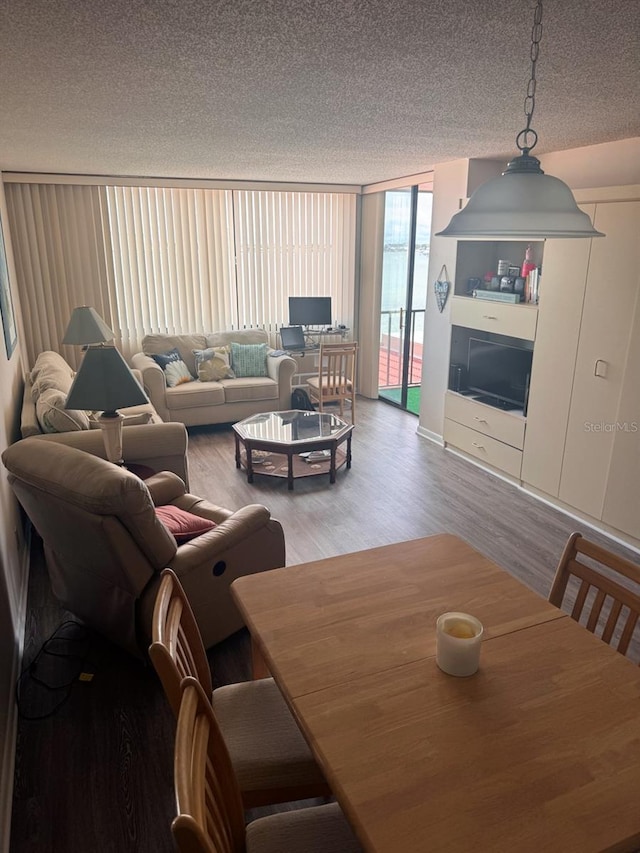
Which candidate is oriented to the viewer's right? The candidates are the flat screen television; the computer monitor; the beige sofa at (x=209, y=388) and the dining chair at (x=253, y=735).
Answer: the dining chair

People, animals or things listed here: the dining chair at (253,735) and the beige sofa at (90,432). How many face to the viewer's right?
2

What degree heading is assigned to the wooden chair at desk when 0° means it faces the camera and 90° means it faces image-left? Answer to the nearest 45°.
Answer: approximately 135°

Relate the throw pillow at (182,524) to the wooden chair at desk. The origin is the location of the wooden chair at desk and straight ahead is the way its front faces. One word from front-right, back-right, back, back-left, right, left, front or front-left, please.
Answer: back-left

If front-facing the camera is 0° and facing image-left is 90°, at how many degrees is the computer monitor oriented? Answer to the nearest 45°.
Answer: approximately 0°

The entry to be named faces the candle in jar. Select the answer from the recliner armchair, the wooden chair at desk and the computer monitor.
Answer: the computer monitor

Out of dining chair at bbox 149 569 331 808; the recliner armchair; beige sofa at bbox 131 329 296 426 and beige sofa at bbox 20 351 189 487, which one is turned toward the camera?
beige sofa at bbox 131 329 296 426

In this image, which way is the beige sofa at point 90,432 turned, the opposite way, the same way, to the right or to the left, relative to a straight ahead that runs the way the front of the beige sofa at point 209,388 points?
to the left

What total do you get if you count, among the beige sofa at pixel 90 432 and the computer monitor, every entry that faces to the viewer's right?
1

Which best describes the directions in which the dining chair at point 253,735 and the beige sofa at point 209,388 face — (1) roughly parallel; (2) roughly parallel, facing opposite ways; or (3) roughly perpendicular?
roughly perpendicular

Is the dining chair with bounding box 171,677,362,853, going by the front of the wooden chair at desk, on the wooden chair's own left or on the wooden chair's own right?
on the wooden chair's own left
